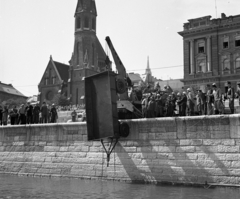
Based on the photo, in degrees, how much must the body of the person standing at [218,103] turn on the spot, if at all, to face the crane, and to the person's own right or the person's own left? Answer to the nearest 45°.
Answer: approximately 45° to the person's own right

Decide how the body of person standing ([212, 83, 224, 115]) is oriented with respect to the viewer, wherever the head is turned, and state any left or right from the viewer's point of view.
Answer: facing to the left of the viewer

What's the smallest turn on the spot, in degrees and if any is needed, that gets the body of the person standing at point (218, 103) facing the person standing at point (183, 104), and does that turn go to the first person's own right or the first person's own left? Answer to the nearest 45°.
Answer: approximately 45° to the first person's own right
